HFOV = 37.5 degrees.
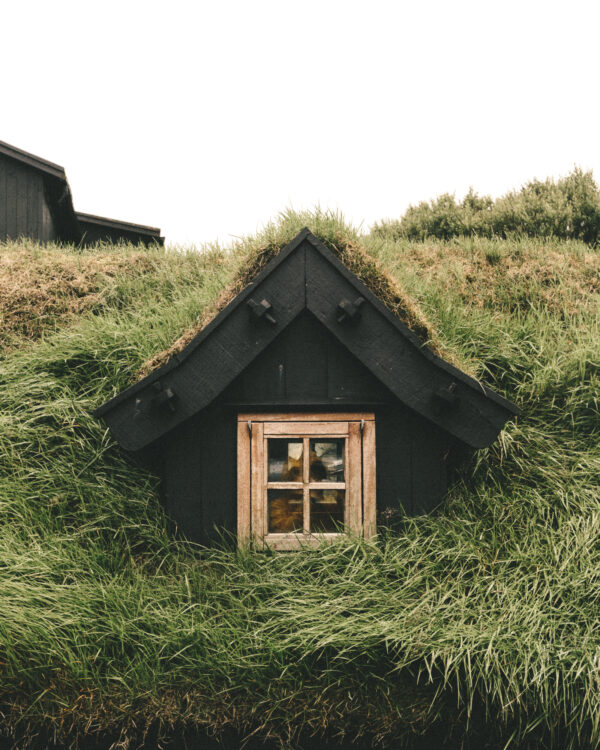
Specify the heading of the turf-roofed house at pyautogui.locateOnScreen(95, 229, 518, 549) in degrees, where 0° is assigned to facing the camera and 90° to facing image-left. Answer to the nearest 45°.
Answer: approximately 0°

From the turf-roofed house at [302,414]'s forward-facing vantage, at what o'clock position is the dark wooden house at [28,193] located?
the dark wooden house at [28,193] is roughly at 5 o'clock from the turf-roofed house at [302,414].
